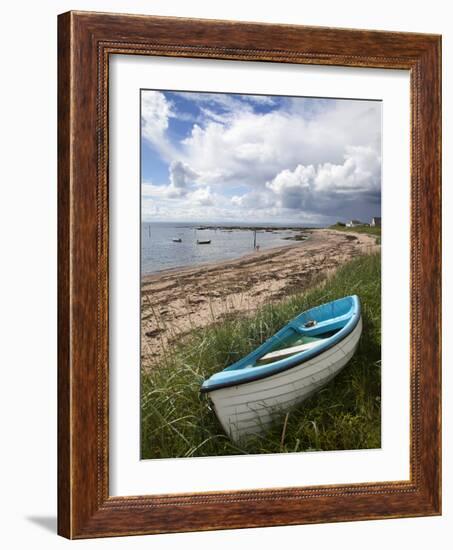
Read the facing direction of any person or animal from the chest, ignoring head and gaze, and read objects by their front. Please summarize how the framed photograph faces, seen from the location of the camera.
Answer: facing the viewer and to the right of the viewer
